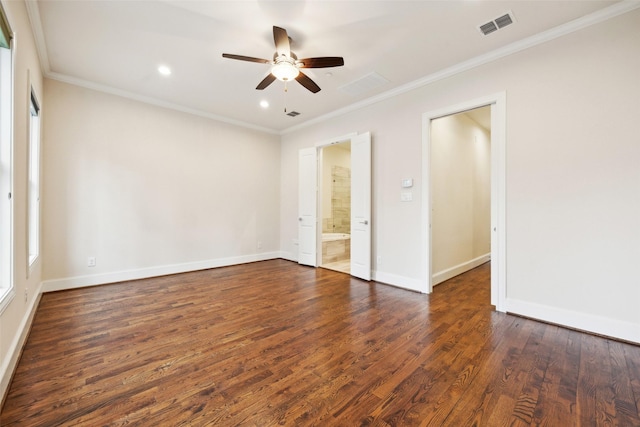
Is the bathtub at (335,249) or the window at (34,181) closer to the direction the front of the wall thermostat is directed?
the window

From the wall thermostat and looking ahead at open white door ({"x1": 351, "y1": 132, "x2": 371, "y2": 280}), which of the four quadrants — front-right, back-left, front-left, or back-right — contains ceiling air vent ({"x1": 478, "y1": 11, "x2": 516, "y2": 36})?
back-left

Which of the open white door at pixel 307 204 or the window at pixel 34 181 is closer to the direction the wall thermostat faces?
the window

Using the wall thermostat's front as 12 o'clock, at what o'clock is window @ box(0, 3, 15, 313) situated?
The window is roughly at 12 o'clock from the wall thermostat.

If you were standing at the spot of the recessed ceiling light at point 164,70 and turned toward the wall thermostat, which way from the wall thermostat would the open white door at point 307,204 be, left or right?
left

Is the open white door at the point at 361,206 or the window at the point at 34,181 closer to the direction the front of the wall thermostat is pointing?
the window

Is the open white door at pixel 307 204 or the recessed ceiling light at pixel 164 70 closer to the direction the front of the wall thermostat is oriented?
the recessed ceiling light

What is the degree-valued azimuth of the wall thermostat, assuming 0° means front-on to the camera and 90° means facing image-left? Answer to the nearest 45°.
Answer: approximately 45°
